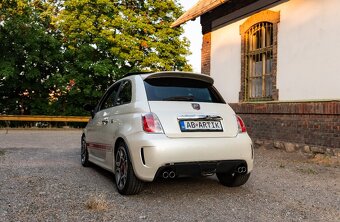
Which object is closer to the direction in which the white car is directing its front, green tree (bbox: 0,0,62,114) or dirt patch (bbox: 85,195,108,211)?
the green tree

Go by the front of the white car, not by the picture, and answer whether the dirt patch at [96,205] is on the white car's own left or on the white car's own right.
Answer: on the white car's own left

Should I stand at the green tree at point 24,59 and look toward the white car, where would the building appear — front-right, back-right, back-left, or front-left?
front-left

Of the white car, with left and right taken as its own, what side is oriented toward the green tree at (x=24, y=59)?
front

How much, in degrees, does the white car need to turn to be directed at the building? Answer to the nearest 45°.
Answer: approximately 90° to its right

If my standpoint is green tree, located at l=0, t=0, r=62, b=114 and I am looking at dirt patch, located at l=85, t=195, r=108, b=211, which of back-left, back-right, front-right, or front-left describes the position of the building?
front-left

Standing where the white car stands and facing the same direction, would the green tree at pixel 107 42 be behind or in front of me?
in front

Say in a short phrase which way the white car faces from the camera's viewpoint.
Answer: facing away from the viewer and to the left of the viewer
